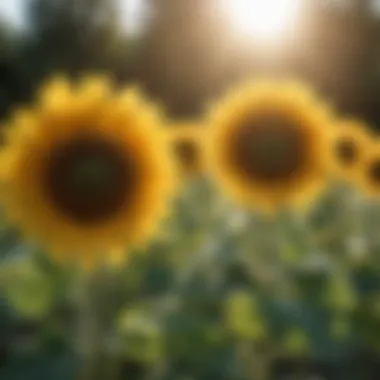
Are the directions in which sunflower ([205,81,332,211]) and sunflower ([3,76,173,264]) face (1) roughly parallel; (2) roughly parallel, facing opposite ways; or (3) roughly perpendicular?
roughly parallel

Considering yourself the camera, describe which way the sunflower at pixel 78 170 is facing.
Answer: facing the viewer

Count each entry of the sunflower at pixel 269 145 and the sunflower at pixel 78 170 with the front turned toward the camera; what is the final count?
2
